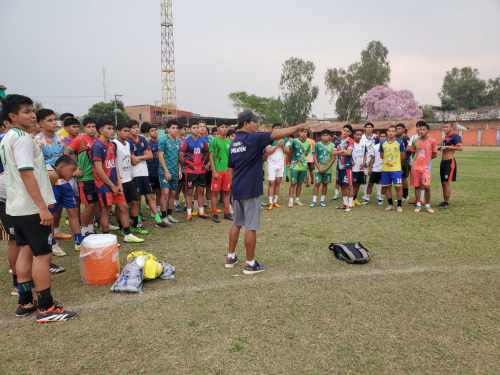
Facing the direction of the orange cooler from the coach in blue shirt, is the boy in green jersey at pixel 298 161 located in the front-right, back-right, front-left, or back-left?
back-right

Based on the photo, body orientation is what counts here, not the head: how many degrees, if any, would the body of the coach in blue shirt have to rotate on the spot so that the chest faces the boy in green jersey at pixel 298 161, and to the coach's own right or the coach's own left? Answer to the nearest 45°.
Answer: approximately 45° to the coach's own left

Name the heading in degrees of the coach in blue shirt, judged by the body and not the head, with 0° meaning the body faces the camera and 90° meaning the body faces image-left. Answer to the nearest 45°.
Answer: approximately 225°

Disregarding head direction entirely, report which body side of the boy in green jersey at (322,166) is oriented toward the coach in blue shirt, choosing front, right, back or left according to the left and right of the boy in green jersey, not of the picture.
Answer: front

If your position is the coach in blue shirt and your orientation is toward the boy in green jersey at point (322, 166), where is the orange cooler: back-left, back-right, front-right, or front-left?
back-left

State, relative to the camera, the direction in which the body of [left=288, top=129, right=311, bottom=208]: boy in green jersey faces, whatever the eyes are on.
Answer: toward the camera

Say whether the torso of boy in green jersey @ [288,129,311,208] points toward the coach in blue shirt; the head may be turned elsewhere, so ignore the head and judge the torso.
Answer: yes

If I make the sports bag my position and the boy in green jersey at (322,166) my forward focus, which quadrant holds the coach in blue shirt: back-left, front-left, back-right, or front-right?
back-left

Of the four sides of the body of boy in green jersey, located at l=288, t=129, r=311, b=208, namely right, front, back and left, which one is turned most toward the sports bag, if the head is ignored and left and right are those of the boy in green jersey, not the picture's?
front

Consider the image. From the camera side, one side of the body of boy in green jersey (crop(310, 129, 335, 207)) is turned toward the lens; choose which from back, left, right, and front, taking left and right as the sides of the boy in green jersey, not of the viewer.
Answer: front

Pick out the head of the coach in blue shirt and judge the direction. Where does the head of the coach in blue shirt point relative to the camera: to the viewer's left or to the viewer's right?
to the viewer's right
